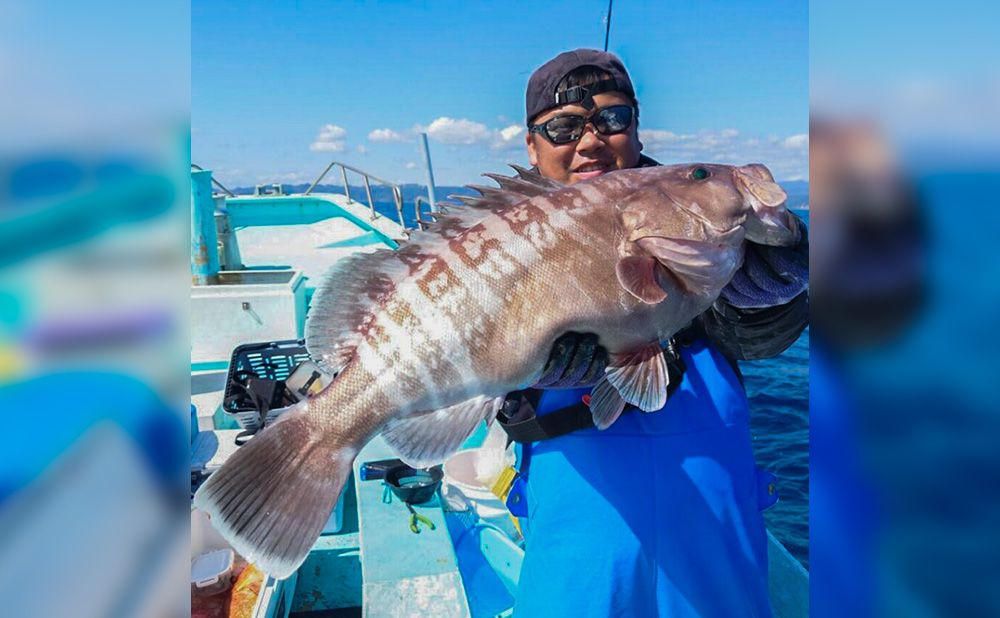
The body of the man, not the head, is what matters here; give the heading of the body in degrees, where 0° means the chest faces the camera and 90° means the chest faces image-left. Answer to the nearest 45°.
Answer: approximately 0°

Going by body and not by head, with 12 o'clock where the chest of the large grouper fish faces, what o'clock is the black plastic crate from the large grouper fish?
The black plastic crate is roughly at 8 o'clock from the large grouper fish.

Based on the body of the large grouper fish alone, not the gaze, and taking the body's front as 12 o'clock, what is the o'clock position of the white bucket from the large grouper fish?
The white bucket is roughly at 9 o'clock from the large grouper fish.

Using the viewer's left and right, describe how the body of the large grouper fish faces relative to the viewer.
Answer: facing to the right of the viewer
